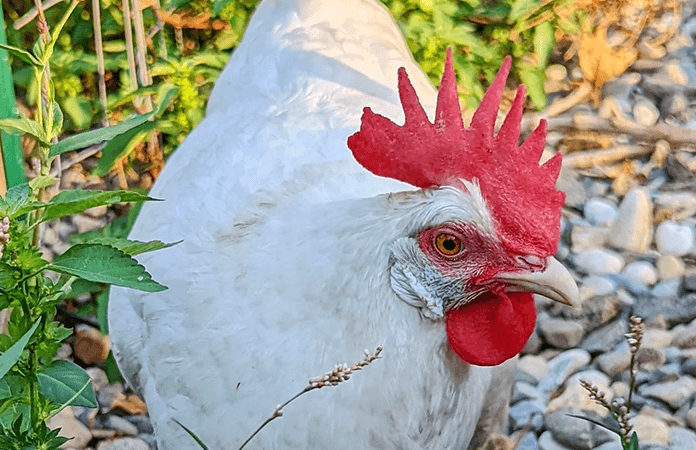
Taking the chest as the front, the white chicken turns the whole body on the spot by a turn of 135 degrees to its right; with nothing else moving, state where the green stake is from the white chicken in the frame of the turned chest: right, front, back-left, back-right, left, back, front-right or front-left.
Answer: front-right

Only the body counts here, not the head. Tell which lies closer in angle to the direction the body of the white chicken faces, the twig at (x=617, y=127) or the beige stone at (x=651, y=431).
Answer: the beige stone

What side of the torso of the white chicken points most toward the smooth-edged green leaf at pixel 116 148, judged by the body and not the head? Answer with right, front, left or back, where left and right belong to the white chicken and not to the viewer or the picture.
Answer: back

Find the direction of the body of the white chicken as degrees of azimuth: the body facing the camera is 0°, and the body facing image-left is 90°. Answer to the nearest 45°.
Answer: approximately 315°

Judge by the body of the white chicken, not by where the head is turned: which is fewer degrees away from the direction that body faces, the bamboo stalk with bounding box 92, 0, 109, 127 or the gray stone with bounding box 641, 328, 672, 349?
the gray stone

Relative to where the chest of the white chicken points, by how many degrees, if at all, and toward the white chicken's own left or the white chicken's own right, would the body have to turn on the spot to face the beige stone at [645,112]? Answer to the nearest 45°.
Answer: approximately 90° to the white chicken's own left

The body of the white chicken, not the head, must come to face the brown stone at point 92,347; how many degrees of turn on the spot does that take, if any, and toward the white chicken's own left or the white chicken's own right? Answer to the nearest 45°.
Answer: approximately 180°

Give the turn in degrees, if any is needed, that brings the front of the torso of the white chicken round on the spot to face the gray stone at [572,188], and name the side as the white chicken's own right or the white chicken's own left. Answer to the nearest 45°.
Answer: approximately 90° to the white chicken's own left
